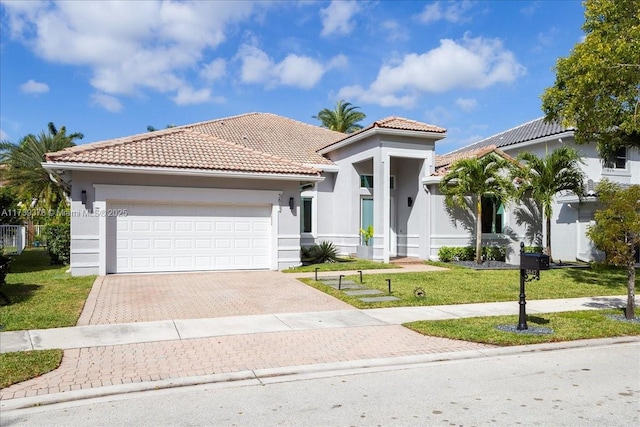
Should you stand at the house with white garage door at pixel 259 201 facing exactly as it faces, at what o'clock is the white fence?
The white fence is roughly at 4 o'clock from the house with white garage door.

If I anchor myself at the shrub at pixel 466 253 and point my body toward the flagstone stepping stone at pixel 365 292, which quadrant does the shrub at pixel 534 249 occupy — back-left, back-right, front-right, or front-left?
back-left

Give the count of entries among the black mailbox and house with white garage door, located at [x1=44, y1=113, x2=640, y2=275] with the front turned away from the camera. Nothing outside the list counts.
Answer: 0

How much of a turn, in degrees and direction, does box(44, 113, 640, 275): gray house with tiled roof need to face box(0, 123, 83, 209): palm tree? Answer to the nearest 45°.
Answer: approximately 135° to its right

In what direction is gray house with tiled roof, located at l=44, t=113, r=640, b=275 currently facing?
toward the camera

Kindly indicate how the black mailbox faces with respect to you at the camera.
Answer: facing the viewer and to the right of the viewer

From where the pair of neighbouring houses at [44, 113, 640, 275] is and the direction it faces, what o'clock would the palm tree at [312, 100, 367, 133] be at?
The palm tree is roughly at 6 o'clock from the pair of neighbouring houses.

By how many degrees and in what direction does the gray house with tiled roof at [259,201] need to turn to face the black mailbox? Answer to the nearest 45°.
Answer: approximately 45° to its left
